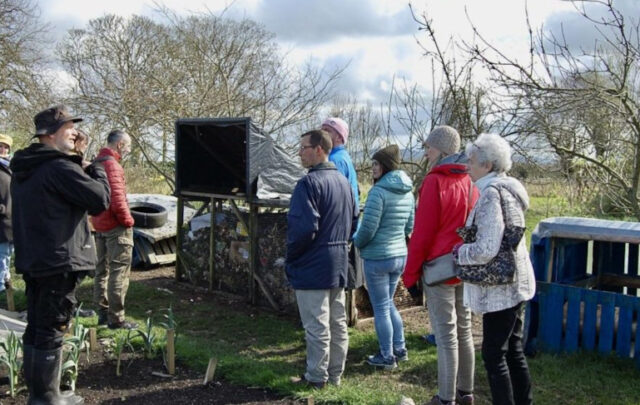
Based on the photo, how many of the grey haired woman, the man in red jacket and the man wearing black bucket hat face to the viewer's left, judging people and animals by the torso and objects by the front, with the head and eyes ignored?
1

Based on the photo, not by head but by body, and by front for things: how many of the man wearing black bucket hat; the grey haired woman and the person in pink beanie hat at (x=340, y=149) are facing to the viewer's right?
1

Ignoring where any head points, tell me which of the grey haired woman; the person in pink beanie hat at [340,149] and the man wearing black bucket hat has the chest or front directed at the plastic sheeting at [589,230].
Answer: the man wearing black bucket hat

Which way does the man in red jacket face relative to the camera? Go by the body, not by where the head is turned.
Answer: to the viewer's right

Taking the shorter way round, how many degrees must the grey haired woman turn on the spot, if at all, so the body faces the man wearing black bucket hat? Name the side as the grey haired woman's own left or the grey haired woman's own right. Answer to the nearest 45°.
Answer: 0° — they already face them

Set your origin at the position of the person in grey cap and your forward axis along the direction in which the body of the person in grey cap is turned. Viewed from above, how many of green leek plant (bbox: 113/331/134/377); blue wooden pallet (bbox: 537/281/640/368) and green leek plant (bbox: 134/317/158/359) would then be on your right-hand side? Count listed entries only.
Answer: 1

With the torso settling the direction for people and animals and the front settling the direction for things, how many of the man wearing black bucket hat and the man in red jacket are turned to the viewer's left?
0

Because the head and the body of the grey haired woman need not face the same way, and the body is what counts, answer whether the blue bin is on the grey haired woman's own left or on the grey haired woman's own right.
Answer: on the grey haired woman's own right

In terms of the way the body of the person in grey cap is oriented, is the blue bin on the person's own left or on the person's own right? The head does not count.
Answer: on the person's own right

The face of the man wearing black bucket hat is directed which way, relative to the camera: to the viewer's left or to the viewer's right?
to the viewer's right

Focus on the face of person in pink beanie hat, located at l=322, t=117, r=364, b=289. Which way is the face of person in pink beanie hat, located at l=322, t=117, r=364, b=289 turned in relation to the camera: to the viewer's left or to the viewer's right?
to the viewer's left

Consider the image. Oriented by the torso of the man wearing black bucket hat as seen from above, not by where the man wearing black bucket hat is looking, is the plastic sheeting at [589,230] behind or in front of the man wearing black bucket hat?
in front

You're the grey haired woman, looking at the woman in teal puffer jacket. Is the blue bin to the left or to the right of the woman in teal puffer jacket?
right

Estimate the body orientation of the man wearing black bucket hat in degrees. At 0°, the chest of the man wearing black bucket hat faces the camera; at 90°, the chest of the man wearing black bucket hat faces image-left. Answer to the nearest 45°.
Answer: approximately 270°
